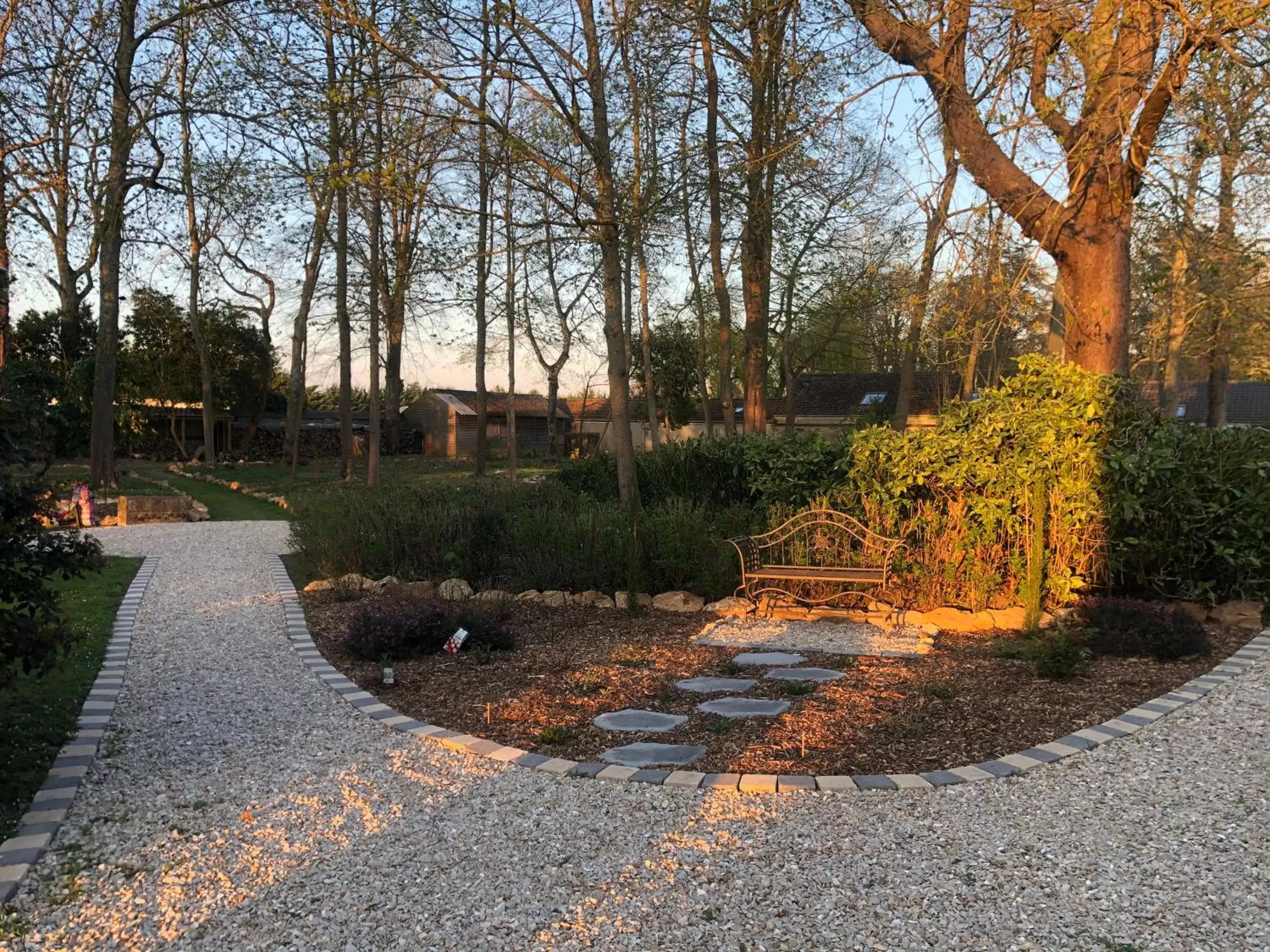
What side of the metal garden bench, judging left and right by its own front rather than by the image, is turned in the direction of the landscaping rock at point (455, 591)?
right

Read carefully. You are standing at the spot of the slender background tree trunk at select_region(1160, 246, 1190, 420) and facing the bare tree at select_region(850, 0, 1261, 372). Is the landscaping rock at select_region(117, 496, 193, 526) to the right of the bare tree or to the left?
right

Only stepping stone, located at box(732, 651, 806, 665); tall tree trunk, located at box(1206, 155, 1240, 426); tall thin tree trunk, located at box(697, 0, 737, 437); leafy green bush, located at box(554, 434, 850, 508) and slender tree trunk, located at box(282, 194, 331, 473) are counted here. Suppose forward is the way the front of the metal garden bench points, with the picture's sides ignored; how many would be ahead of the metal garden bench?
1

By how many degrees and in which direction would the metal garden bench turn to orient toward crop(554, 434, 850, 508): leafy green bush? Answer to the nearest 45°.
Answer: approximately 135° to its right

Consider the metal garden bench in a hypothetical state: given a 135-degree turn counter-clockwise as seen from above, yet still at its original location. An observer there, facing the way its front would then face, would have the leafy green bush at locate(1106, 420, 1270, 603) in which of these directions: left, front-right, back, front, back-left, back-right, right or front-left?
front-right

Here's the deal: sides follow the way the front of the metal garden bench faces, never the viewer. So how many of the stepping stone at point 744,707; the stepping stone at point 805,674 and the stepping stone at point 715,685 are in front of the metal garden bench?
3

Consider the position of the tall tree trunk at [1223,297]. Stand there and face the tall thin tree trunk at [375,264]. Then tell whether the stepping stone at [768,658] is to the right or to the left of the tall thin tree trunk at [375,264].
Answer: left

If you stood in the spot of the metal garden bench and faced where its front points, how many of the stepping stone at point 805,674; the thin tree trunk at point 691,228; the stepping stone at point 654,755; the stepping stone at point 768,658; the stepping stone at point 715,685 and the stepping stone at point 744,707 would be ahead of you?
5

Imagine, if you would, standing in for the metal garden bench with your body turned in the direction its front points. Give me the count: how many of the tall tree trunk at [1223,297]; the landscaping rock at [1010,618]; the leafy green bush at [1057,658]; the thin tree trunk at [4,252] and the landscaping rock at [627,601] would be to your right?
2

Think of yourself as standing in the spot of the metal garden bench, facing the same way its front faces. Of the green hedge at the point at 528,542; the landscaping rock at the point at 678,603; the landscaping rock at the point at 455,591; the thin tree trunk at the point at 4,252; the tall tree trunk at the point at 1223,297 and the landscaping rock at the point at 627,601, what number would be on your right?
5

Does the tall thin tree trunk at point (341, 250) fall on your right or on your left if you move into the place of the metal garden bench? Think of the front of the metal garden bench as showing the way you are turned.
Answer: on your right

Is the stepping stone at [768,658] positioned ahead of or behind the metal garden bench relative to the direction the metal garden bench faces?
ahead

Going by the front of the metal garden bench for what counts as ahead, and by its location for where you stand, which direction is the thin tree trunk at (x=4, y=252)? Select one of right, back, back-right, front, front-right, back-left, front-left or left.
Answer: right

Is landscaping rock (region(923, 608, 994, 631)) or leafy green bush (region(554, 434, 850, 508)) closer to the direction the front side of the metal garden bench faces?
the landscaping rock

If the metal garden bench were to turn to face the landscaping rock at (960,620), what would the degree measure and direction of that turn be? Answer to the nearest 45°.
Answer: approximately 45° to its left

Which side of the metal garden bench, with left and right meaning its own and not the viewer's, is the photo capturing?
front

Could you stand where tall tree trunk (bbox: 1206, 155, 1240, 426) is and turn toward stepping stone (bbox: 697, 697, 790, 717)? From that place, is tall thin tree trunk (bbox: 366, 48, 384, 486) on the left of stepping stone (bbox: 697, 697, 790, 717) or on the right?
right

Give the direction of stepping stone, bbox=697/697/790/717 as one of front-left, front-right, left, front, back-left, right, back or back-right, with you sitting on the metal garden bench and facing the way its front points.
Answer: front

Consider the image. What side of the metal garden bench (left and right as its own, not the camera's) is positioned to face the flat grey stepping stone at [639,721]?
front

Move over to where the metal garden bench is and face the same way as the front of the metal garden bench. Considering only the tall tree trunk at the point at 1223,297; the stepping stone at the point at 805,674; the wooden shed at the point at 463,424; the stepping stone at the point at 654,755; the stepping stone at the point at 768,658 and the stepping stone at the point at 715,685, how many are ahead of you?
4
